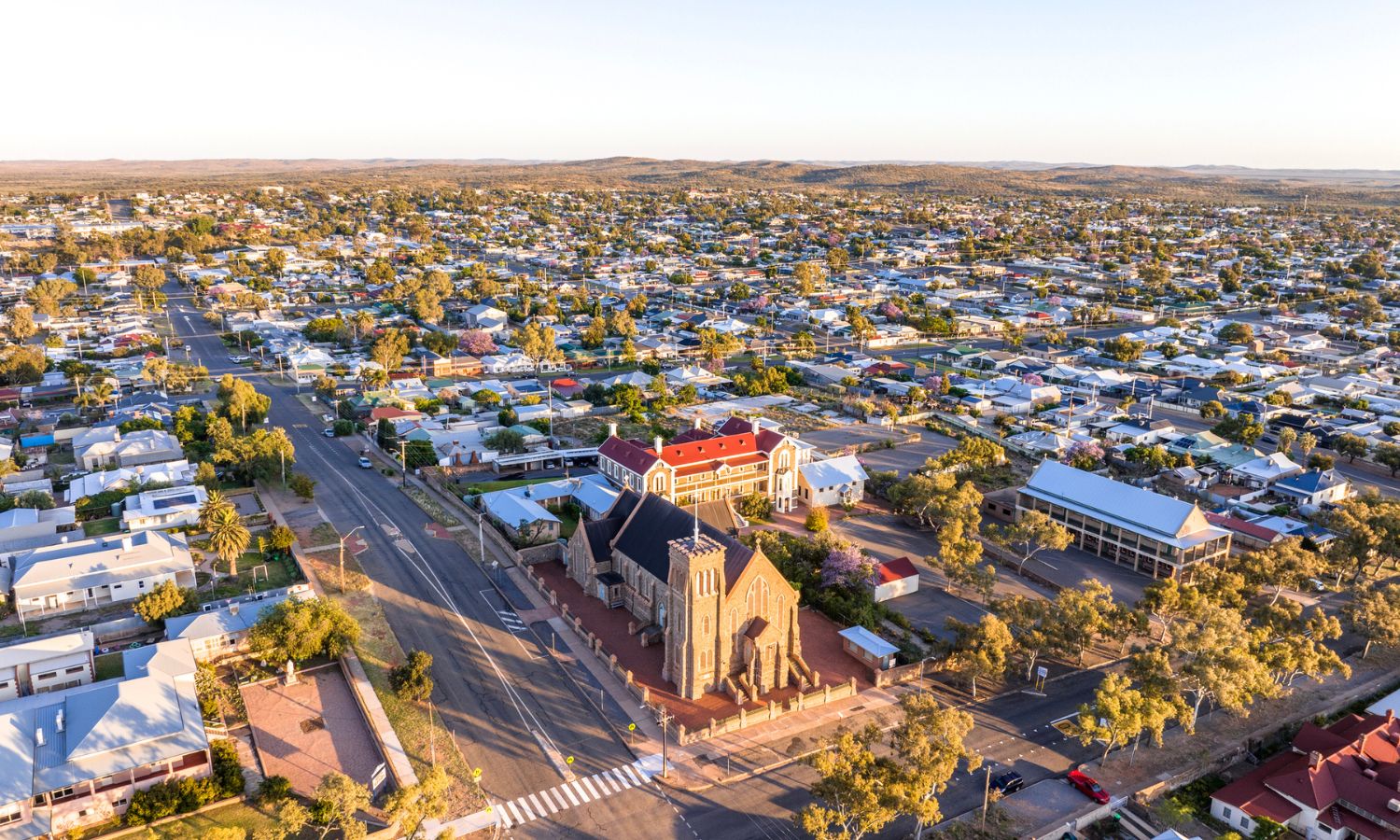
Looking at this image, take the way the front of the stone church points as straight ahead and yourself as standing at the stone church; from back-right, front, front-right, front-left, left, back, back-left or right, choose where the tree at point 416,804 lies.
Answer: right

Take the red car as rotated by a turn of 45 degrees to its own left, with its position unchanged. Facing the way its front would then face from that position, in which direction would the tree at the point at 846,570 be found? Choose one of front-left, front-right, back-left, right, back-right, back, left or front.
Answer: back-left

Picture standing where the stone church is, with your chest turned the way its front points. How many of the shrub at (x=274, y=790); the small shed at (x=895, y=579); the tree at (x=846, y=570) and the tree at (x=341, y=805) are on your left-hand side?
2

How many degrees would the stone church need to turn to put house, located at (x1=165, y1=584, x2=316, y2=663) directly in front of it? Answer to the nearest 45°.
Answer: approximately 135° to its right

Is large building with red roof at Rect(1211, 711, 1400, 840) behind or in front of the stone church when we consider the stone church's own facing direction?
in front

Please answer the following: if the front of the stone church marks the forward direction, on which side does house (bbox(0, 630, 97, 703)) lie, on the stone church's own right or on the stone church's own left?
on the stone church's own right

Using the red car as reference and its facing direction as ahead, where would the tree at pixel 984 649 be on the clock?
The tree is roughly at 6 o'clock from the red car.

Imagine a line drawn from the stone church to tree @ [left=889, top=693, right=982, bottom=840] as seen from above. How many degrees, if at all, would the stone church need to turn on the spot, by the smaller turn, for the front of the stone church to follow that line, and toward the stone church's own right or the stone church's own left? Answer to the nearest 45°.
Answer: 0° — it already faces it

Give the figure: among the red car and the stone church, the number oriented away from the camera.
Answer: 0

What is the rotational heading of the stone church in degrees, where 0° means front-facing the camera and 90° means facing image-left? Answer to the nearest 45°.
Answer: approximately 315°

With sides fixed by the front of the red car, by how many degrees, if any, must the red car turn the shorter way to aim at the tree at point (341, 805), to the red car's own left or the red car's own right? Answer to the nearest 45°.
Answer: approximately 90° to the red car's own right

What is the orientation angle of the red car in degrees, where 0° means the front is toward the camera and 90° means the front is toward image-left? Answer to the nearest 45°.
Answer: approximately 315°
